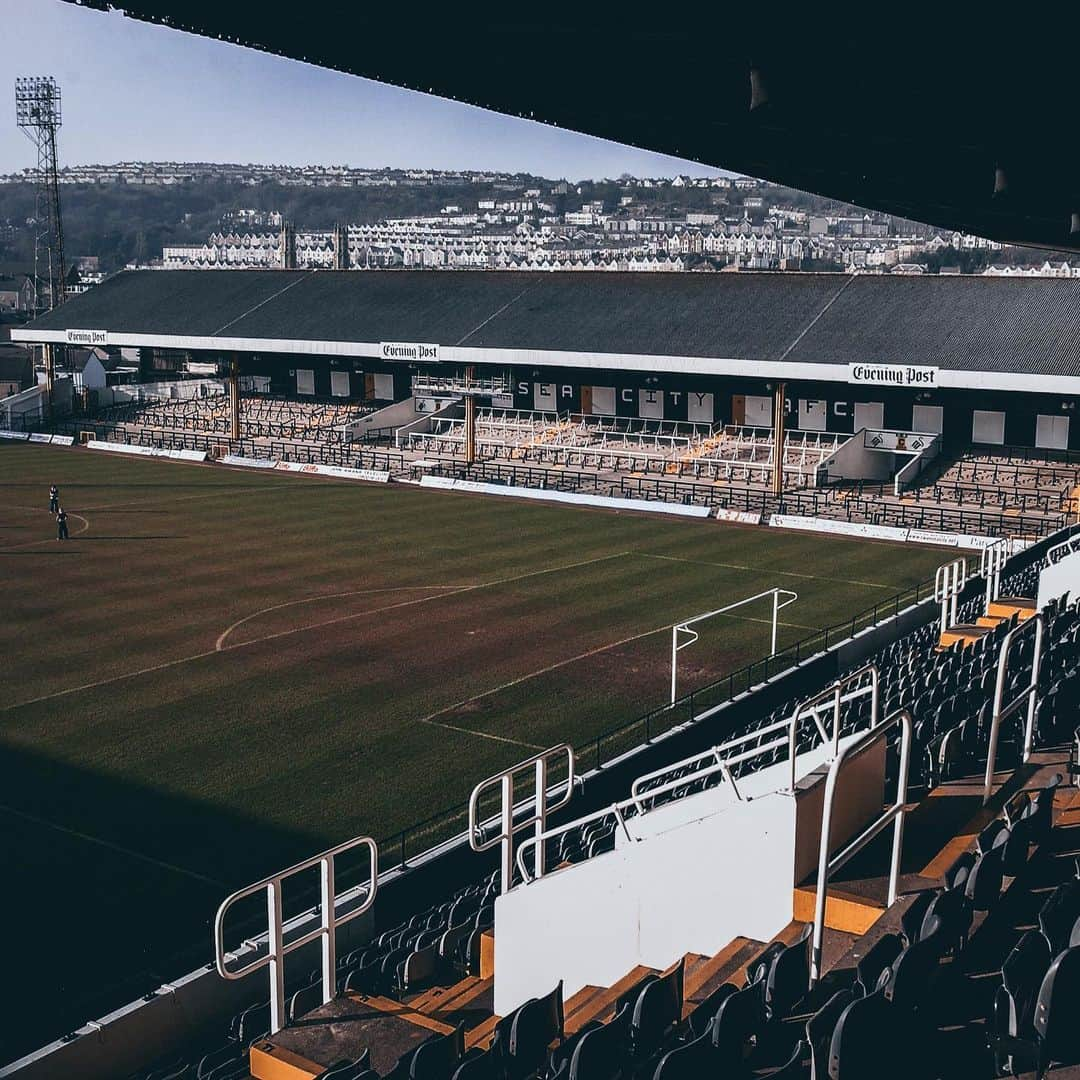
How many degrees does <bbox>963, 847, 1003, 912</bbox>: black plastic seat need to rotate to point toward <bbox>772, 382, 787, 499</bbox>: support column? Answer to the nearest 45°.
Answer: approximately 45° to its right

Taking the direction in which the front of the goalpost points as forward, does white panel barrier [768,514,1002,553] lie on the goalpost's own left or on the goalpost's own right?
on the goalpost's own right

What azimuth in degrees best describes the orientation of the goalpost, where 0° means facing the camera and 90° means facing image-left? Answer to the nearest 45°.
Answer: approximately 135°

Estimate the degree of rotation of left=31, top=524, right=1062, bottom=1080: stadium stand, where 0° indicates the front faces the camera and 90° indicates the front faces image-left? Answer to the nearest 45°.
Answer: approximately 135°

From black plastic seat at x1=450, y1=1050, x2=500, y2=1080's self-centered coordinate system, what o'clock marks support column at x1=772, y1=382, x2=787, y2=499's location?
The support column is roughly at 2 o'clock from the black plastic seat.

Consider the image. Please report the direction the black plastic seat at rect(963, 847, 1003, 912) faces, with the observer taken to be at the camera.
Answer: facing away from the viewer and to the left of the viewer

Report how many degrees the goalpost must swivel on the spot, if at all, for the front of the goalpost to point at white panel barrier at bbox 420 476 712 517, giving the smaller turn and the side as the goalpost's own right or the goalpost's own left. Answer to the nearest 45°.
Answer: approximately 45° to the goalpost's own right
